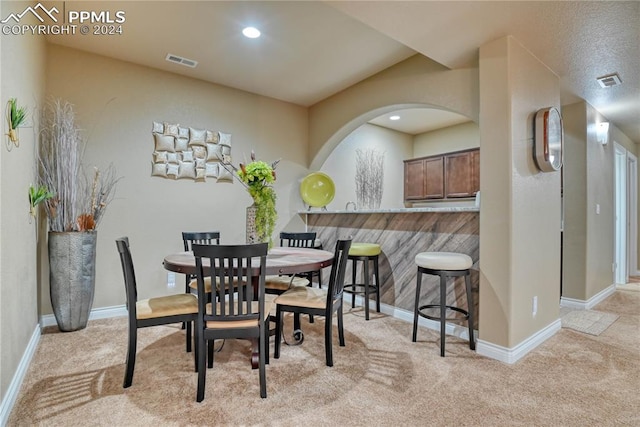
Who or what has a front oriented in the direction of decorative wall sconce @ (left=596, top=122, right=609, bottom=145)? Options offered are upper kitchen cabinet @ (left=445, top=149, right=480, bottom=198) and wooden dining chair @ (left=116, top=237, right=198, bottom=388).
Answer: the wooden dining chair

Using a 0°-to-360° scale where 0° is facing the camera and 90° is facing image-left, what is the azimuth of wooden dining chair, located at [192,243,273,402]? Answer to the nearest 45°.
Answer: approximately 180°

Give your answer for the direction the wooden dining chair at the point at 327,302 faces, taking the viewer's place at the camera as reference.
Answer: facing to the left of the viewer

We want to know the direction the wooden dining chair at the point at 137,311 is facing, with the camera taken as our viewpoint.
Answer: facing to the right of the viewer

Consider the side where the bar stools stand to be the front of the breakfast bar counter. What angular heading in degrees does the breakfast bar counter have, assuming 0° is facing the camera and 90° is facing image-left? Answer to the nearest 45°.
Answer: approximately 45°

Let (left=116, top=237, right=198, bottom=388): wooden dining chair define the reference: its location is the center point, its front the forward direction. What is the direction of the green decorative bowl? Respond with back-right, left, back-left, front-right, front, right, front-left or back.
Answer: front-left

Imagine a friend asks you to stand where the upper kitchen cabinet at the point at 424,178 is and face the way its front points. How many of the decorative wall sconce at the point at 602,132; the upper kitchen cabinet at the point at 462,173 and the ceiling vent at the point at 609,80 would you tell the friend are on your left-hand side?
3

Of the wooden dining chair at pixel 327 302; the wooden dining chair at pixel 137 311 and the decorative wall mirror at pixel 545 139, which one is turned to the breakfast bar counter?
the wooden dining chair at pixel 137 311

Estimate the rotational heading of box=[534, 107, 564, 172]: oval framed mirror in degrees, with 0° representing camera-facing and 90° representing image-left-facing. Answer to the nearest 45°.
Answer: approximately 315°

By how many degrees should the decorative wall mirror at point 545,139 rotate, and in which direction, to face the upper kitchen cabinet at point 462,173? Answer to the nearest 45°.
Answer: approximately 180°
